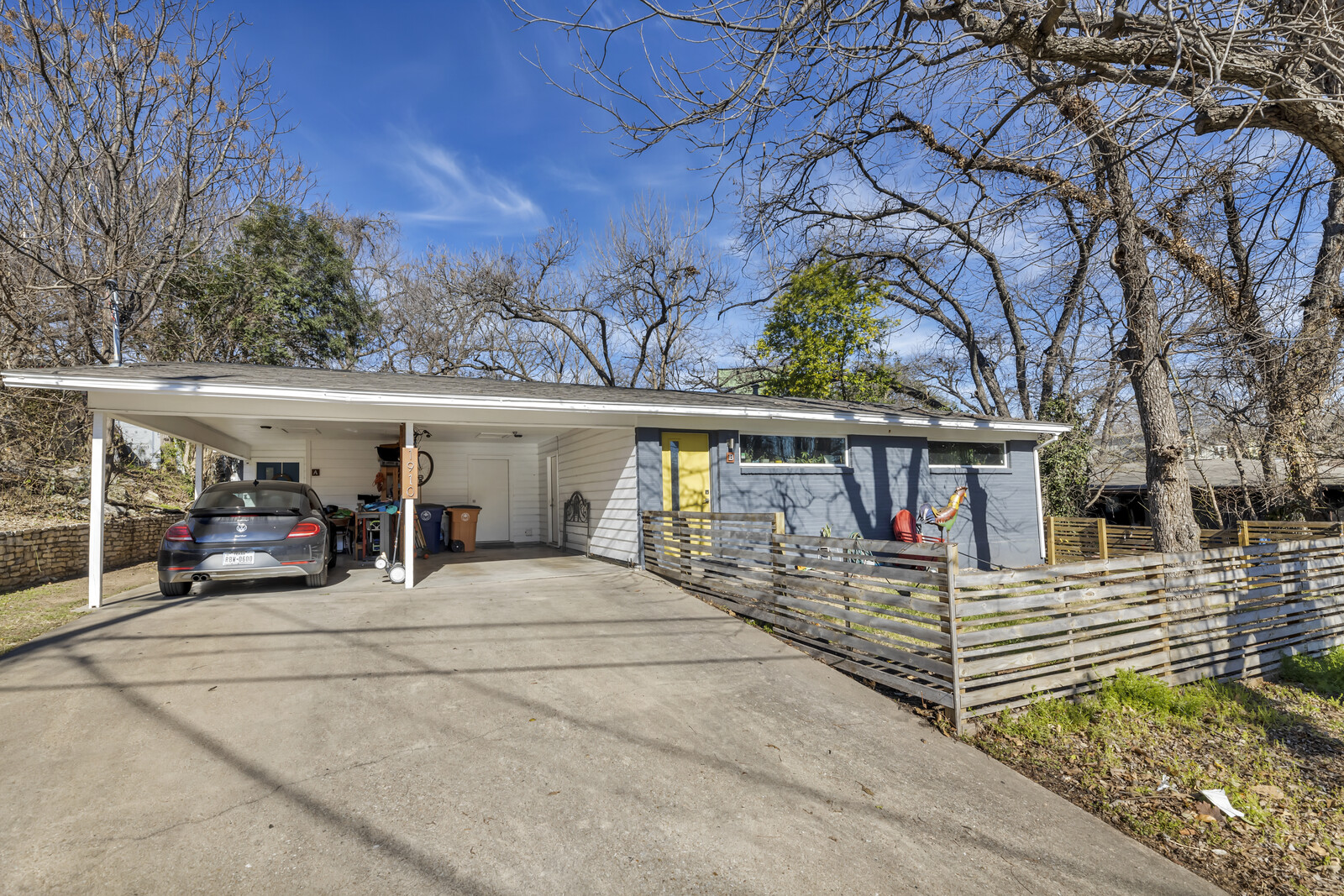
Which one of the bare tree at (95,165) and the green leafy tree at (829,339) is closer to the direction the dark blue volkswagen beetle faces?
the bare tree

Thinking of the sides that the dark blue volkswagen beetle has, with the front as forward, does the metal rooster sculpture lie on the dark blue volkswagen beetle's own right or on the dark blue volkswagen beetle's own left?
on the dark blue volkswagen beetle's own right

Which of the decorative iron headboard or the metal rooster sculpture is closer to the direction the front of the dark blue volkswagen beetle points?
the decorative iron headboard

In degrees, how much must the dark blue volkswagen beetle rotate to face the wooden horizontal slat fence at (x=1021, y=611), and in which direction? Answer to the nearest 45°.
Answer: approximately 135° to its right

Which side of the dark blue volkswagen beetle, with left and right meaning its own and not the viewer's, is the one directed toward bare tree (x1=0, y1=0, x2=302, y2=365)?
front

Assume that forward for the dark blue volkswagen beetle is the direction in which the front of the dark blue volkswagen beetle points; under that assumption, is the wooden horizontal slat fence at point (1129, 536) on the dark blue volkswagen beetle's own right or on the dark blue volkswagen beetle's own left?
on the dark blue volkswagen beetle's own right

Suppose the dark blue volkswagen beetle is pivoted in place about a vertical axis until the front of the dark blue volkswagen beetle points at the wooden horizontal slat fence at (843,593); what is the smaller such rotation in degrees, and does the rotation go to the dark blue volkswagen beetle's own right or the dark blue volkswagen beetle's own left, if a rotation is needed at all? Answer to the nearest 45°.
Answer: approximately 135° to the dark blue volkswagen beetle's own right

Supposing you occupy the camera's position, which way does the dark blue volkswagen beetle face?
facing away from the viewer

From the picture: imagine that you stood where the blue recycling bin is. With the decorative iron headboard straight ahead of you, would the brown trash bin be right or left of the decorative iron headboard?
left

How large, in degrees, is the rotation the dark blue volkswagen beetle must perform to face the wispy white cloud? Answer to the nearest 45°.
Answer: approximately 45° to its right

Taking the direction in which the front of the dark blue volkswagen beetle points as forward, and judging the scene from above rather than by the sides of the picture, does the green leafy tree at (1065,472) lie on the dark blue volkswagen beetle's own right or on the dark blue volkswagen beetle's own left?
on the dark blue volkswagen beetle's own right

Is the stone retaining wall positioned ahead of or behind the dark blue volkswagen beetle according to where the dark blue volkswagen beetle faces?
ahead

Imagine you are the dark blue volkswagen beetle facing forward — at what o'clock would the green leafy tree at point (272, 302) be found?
The green leafy tree is roughly at 12 o'clock from the dark blue volkswagen beetle.

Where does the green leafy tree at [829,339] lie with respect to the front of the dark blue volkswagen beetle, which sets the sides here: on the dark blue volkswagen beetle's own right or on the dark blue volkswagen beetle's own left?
on the dark blue volkswagen beetle's own right

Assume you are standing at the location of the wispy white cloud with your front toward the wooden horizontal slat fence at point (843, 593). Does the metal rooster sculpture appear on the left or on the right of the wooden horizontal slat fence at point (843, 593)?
left

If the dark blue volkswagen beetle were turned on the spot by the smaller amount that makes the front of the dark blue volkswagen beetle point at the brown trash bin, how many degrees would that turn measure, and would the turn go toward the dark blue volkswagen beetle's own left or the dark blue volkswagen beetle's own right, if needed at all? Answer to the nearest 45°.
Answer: approximately 45° to the dark blue volkswagen beetle's own right
